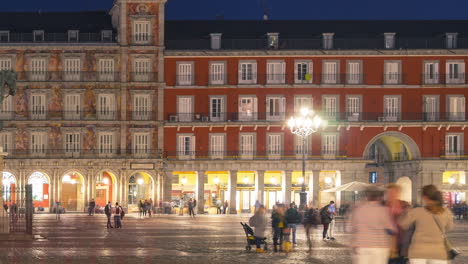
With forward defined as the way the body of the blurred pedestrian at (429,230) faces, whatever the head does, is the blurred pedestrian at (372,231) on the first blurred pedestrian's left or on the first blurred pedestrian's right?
on the first blurred pedestrian's left

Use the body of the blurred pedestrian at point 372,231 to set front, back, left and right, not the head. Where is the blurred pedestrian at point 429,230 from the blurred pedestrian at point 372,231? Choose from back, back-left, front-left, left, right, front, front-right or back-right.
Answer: back-right

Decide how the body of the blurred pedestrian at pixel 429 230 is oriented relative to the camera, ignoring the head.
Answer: away from the camera

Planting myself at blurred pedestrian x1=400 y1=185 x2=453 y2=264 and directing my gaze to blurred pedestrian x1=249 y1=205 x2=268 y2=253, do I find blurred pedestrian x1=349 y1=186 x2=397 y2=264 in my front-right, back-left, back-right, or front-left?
front-left

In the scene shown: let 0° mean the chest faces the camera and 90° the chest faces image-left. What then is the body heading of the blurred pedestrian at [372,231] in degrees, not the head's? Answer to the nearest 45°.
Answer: approximately 180°

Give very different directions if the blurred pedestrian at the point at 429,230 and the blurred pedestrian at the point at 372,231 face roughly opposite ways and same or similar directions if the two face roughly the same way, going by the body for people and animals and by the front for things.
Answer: same or similar directions
